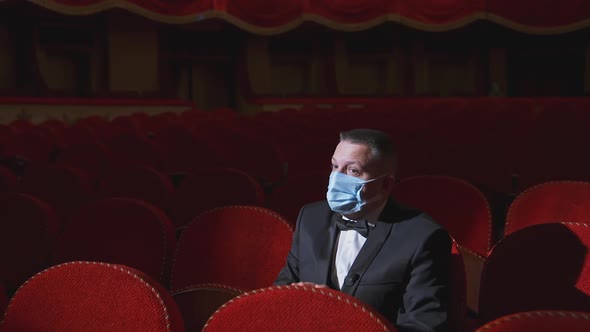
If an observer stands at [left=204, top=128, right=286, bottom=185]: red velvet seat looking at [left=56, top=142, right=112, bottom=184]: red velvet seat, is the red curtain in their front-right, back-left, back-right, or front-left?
back-right

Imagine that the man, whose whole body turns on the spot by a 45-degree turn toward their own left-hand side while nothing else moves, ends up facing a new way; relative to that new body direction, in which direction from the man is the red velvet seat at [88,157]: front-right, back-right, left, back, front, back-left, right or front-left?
back-right

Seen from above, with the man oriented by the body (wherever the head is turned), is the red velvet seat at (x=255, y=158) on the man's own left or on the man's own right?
on the man's own right

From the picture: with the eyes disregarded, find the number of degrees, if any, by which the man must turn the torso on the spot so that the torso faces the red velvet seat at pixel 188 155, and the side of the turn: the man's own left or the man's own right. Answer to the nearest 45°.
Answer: approximately 135° to the man's own right

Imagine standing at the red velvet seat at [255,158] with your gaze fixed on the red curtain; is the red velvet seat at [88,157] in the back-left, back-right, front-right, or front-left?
back-left

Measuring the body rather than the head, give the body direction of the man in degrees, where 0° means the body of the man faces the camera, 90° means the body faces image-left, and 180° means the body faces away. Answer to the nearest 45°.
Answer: approximately 45°
